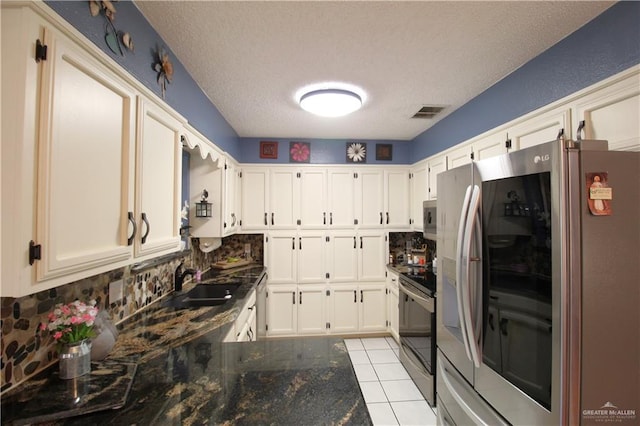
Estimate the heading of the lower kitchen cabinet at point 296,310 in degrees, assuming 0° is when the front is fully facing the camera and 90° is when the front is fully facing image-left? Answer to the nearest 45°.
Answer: approximately 0°

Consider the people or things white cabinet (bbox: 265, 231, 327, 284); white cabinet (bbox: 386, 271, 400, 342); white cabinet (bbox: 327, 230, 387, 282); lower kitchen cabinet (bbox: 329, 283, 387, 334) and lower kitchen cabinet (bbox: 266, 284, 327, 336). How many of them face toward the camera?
4

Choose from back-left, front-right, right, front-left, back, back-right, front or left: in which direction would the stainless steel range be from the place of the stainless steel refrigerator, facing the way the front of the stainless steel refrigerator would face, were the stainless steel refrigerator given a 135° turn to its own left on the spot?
back-left

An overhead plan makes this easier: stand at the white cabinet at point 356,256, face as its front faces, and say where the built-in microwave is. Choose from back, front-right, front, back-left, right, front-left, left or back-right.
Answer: front-left

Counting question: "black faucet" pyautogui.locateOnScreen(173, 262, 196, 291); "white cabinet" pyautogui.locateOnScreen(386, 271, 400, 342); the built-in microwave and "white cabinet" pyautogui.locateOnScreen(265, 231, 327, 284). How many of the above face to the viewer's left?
2

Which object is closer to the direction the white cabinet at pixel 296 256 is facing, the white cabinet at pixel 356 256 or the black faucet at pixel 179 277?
the black faucet

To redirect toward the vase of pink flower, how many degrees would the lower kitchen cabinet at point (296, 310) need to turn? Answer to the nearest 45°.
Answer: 0° — it already faces it

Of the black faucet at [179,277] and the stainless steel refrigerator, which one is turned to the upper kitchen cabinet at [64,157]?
the stainless steel refrigerator

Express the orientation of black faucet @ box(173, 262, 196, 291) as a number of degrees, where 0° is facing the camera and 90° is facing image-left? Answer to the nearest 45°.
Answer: approximately 270°

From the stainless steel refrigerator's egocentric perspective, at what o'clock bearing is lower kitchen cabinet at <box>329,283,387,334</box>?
The lower kitchen cabinet is roughly at 3 o'clock from the stainless steel refrigerator.

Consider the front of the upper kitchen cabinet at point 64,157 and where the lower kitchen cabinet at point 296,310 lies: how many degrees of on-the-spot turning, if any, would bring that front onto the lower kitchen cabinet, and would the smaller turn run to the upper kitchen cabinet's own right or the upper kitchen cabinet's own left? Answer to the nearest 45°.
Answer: approximately 90° to the upper kitchen cabinet's own left

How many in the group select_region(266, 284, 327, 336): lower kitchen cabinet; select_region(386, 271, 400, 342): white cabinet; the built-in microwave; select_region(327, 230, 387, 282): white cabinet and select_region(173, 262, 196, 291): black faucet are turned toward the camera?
2

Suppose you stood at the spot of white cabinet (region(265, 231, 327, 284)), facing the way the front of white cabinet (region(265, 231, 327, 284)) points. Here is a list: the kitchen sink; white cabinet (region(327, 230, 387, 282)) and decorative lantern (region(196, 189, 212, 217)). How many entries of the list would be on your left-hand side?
1

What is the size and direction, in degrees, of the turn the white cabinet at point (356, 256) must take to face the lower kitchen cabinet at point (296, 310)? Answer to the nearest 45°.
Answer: approximately 90° to its right

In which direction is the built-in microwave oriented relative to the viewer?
to the viewer's left

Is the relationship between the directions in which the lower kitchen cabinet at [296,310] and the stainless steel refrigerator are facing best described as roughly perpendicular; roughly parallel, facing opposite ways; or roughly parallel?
roughly perpendicular

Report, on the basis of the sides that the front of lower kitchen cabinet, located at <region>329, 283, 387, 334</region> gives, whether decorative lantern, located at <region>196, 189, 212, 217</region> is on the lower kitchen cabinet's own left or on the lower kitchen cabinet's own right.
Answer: on the lower kitchen cabinet's own right
